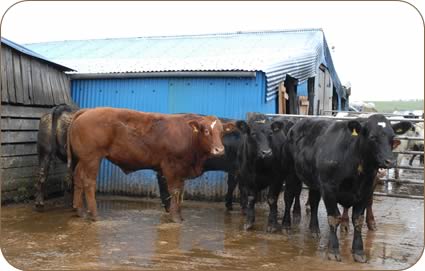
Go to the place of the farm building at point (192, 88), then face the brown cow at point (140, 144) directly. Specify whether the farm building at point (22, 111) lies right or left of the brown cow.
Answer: right

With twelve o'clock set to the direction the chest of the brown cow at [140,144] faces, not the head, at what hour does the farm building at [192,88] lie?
The farm building is roughly at 10 o'clock from the brown cow.

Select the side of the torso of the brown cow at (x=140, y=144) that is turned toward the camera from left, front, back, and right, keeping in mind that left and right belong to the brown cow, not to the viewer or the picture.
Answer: right

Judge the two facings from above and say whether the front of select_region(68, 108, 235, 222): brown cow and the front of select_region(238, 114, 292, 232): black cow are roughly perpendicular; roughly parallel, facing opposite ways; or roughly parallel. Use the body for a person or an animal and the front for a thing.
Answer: roughly perpendicular

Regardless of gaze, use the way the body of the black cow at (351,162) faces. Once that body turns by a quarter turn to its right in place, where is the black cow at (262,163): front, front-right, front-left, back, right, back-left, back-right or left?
right

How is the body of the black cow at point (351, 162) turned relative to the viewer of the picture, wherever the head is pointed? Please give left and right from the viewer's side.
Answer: facing the viewer and to the right of the viewer

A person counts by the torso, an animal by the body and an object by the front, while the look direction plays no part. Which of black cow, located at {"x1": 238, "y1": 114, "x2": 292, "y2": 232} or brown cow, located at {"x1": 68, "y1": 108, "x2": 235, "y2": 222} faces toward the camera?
the black cow

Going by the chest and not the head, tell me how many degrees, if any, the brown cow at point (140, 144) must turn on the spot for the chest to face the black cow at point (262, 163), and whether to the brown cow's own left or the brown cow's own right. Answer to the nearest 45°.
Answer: approximately 45° to the brown cow's own right

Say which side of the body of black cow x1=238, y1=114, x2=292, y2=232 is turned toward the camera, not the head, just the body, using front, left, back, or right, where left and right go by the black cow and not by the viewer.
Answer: front

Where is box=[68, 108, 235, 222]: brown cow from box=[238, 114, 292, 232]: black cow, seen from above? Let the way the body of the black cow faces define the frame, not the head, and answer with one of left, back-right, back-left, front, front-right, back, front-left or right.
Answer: right

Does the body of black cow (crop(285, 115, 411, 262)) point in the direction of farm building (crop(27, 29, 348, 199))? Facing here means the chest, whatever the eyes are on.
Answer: no
